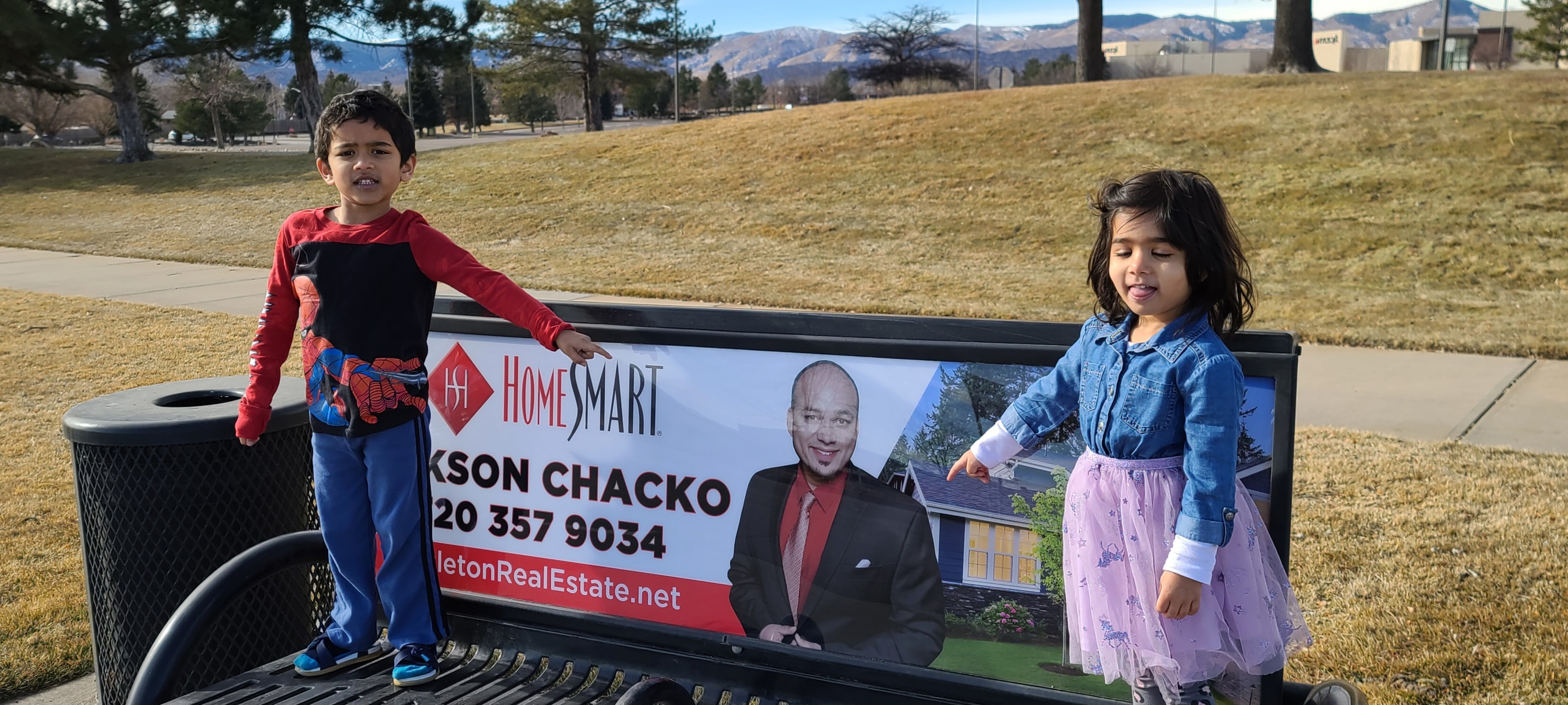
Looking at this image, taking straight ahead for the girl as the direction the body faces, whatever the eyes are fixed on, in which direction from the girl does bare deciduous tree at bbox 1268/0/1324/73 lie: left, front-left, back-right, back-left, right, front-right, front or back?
back-right

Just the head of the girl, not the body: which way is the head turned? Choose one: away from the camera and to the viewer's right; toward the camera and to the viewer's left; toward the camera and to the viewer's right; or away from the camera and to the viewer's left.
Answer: toward the camera and to the viewer's left

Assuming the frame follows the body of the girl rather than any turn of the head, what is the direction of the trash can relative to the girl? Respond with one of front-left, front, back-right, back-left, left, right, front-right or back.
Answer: front-right

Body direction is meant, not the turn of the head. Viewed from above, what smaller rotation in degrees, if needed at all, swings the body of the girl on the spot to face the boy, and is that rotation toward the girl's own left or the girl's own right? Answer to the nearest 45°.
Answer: approximately 45° to the girl's own right

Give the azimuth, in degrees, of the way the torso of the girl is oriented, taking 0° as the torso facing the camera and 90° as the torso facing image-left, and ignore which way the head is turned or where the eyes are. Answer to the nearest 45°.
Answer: approximately 45°

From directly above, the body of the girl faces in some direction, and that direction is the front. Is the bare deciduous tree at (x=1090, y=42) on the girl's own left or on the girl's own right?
on the girl's own right

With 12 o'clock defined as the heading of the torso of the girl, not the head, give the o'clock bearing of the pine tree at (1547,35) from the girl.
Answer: The pine tree is roughly at 5 o'clock from the girl.
